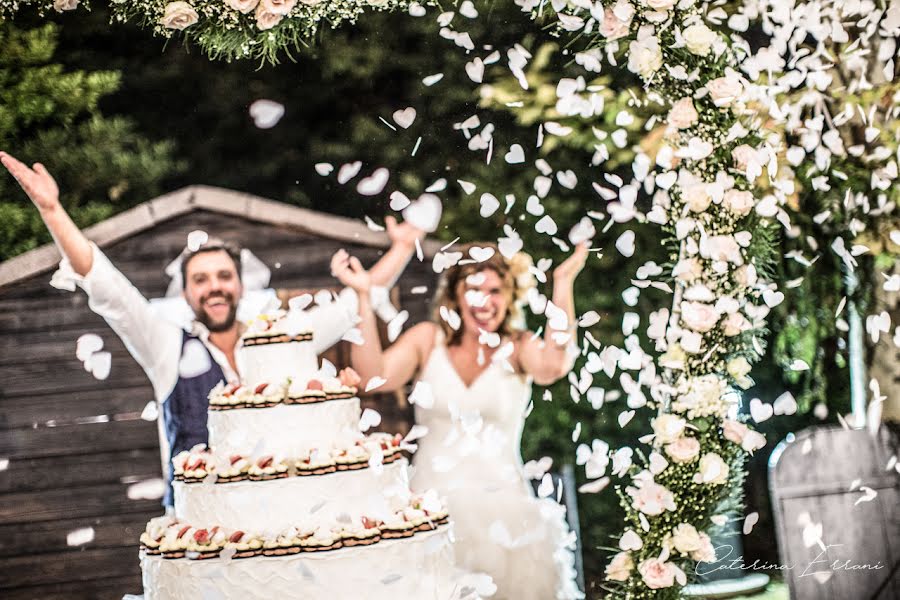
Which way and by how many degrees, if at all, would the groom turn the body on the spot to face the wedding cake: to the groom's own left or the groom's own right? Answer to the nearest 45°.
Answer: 0° — they already face it

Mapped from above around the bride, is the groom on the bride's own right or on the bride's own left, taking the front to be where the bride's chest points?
on the bride's own right

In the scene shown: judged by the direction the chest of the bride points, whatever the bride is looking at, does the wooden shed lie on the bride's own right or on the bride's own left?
on the bride's own right

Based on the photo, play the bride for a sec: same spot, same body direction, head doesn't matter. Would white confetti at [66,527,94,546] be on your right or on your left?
on your right

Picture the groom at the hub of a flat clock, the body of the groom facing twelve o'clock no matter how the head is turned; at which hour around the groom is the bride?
The bride is roughly at 9 o'clock from the groom.

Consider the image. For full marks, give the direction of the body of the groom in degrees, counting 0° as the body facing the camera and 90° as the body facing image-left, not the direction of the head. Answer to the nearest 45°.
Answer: approximately 0°

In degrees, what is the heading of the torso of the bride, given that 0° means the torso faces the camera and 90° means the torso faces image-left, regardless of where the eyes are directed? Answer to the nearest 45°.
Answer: approximately 0°

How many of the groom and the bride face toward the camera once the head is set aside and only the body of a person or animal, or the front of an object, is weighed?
2

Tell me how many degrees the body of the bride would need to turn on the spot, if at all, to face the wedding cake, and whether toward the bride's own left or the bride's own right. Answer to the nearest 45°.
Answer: approximately 45° to the bride's own right
